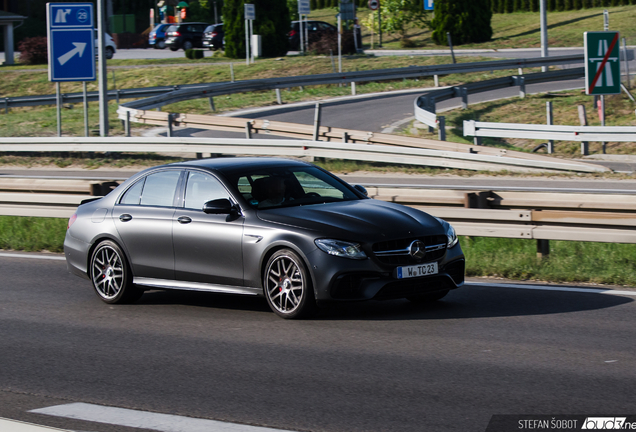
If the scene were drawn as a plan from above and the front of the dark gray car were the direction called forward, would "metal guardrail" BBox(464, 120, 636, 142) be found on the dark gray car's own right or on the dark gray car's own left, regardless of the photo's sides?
on the dark gray car's own left

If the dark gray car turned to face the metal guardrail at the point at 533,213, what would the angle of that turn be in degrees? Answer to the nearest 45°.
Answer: approximately 90° to its left

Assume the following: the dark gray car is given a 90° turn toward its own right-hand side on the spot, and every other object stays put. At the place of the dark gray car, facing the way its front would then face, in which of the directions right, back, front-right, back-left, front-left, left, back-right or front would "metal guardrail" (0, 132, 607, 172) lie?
back-right

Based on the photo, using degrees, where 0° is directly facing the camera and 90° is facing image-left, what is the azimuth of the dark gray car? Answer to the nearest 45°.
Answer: approximately 315°

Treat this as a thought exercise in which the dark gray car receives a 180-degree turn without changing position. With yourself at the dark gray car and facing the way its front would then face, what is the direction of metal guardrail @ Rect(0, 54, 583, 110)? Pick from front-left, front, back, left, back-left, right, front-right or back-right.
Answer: front-right

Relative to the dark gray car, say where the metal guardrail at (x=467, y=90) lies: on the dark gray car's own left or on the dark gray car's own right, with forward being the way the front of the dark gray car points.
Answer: on the dark gray car's own left
